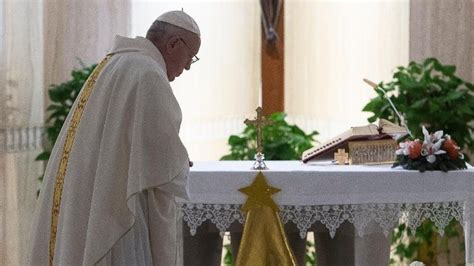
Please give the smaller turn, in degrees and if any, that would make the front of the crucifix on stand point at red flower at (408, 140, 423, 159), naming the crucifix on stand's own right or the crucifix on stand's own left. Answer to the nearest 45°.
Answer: approximately 90° to the crucifix on stand's own left

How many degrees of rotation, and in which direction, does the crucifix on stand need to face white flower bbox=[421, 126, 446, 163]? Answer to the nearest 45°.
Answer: approximately 90° to its left

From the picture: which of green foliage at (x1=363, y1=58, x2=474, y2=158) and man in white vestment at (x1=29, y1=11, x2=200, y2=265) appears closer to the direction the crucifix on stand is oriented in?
the man in white vestment

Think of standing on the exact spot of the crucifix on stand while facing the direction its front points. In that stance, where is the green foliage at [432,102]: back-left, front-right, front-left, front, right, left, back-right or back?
back-left

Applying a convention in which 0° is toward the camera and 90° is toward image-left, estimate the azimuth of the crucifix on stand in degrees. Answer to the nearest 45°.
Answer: approximately 0°

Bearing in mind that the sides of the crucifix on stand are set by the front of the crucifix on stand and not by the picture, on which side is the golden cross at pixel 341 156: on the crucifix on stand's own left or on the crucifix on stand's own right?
on the crucifix on stand's own left

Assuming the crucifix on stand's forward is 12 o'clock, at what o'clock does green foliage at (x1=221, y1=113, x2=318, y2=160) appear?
The green foliage is roughly at 6 o'clock from the crucifix on stand.

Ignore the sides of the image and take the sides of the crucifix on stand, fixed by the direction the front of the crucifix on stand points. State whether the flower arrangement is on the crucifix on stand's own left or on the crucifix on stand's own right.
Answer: on the crucifix on stand's own left

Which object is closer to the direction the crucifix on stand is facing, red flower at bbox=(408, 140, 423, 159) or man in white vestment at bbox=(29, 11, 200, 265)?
the man in white vestment

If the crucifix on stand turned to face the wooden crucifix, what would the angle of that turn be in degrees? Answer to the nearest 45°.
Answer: approximately 180°

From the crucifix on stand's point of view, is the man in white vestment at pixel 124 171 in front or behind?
in front
